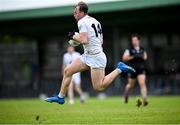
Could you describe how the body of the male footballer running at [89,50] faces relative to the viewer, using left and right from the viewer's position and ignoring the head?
facing to the left of the viewer
